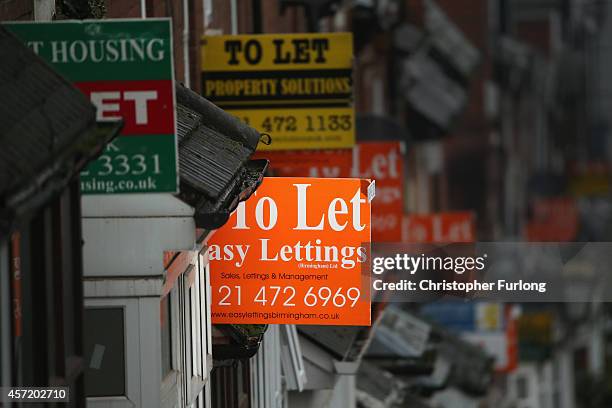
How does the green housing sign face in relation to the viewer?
toward the camera

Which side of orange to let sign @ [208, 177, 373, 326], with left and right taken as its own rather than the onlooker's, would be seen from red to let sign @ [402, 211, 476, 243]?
back

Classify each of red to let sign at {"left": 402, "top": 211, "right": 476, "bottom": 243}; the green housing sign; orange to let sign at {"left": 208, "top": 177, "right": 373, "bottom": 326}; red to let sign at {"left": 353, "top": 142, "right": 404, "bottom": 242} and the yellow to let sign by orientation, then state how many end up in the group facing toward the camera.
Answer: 5

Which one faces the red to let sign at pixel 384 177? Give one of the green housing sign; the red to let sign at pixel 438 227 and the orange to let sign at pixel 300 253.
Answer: the red to let sign at pixel 438 227

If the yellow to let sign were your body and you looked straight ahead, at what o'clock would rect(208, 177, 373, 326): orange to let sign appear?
The orange to let sign is roughly at 12 o'clock from the yellow to let sign.

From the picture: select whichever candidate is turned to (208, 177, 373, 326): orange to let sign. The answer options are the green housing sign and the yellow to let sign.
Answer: the yellow to let sign

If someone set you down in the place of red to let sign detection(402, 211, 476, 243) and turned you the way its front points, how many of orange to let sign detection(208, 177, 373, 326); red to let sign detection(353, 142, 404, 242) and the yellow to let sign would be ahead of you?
3

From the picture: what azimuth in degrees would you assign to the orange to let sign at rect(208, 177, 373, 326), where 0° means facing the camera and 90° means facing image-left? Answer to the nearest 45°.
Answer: approximately 0°

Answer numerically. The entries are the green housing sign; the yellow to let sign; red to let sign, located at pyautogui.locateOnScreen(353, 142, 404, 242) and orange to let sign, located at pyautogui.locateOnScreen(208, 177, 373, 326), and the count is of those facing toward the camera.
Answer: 4

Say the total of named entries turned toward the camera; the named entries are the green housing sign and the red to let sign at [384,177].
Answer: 2

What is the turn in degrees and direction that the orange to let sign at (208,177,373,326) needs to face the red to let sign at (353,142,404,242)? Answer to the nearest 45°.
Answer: approximately 180°

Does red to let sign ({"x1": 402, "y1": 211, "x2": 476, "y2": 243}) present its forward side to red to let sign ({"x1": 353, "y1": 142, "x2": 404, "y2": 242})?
yes

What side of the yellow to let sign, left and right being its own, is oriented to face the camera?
front

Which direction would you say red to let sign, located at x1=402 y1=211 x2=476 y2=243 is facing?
toward the camera

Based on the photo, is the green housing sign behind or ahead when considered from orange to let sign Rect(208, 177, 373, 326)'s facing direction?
ahead

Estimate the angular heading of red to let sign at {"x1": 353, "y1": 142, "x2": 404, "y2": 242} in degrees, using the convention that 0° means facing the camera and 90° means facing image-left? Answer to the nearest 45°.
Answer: approximately 0°

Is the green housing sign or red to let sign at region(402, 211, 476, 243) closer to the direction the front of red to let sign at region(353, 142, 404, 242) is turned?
the green housing sign

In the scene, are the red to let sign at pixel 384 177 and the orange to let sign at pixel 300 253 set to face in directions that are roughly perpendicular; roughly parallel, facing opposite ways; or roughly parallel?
roughly parallel
